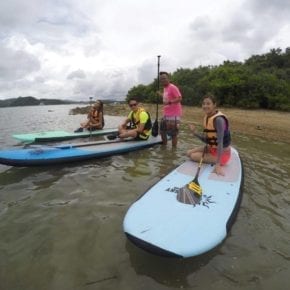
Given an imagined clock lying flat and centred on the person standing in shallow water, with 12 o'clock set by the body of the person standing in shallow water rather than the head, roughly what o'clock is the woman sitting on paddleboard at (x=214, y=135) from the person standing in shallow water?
The woman sitting on paddleboard is roughly at 10 o'clock from the person standing in shallow water.

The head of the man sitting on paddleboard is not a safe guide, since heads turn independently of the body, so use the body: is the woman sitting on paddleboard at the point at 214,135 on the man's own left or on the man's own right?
on the man's own left

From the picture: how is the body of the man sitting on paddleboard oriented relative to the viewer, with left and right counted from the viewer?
facing the viewer and to the left of the viewer

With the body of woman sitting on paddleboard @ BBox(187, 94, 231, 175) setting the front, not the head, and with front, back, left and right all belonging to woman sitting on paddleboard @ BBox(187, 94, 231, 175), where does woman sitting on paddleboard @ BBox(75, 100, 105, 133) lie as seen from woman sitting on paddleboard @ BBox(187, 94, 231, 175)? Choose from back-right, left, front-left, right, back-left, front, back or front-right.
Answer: right

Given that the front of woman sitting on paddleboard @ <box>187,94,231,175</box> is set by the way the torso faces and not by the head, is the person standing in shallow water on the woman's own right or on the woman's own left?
on the woman's own right

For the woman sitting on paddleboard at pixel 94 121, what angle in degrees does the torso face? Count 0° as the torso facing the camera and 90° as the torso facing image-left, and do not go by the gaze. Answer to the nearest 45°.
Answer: approximately 45°

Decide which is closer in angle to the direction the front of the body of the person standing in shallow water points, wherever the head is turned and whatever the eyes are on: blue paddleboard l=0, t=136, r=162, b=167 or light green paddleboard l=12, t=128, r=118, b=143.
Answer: the blue paddleboard

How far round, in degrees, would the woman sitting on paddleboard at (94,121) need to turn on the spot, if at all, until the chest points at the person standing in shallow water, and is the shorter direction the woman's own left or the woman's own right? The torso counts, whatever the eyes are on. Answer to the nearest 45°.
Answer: approximately 90° to the woman's own left

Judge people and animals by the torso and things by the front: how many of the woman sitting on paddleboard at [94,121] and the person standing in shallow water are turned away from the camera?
0

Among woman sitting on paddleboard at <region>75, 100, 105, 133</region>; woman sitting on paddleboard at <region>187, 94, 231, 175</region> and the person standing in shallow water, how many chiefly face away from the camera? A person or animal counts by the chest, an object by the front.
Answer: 0
